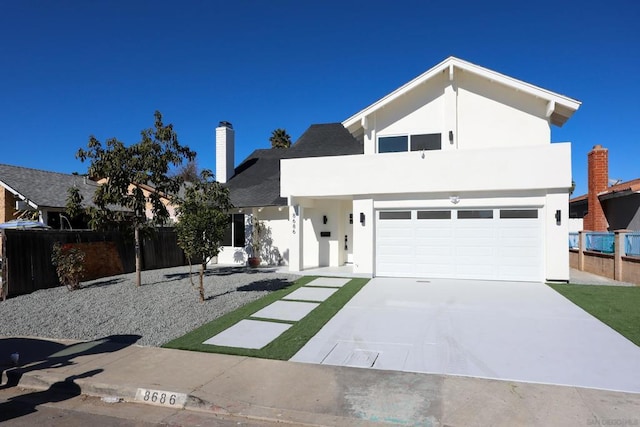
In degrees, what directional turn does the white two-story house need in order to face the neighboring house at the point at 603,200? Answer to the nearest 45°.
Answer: approximately 135° to its left

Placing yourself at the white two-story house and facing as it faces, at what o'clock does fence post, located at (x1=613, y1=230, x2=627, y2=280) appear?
The fence post is roughly at 9 o'clock from the white two-story house.

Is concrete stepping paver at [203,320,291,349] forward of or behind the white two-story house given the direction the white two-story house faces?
forward

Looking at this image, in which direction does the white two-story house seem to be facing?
toward the camera

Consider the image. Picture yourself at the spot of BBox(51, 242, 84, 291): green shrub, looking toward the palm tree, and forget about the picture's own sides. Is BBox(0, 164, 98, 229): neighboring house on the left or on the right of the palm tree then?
left

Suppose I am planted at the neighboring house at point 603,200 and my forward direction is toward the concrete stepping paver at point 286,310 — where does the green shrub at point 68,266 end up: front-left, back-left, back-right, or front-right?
front-right

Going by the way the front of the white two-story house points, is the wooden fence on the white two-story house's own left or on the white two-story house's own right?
on the white two-story house's own right

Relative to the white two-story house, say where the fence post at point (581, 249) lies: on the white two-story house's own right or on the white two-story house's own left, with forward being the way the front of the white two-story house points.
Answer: on the white two-story house's own left

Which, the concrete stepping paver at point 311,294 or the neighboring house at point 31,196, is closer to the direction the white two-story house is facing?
the concrete stepping paver

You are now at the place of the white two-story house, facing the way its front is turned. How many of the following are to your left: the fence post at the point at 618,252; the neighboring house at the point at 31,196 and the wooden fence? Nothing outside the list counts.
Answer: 1

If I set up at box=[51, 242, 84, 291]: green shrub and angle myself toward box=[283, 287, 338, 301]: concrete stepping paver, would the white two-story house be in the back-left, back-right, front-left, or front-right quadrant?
front-left

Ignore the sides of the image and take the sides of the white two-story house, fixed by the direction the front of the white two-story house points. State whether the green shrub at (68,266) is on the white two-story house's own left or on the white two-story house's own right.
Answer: on the white two-story house's own right

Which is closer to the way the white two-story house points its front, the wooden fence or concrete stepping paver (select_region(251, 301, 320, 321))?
the concrete stepping paver

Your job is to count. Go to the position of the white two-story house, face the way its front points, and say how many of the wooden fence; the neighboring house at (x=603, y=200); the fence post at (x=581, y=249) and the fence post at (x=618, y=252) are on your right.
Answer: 1

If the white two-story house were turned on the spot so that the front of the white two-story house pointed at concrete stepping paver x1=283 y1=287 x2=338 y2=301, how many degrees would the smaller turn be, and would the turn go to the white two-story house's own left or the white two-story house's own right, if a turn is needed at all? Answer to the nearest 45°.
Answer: approximately 45° to the white two-story house's own right

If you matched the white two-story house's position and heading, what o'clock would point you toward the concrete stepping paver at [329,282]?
The concrete stepping paver is roughly at 2 o'clock from the white two-story house.
